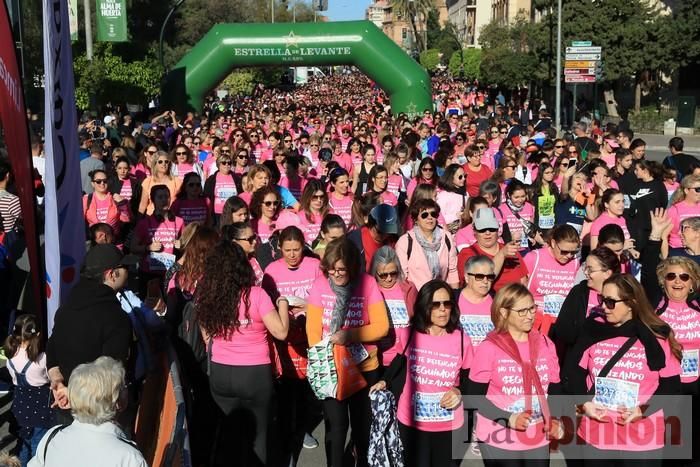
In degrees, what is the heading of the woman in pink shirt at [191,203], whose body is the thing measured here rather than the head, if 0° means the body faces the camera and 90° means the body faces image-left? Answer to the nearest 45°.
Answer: approximately 0°

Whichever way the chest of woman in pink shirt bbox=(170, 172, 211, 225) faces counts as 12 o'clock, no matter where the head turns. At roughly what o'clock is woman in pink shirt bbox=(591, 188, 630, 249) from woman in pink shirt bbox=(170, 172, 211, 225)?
woman in pink shirt bbox=(591, 188, 630, 249) is roughly at 10 o'clock from woman in pink shirt bbox=(170, 172, 211, 225).

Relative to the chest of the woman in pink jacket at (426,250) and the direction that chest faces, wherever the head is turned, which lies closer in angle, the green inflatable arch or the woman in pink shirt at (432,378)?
the woman in pink shirt

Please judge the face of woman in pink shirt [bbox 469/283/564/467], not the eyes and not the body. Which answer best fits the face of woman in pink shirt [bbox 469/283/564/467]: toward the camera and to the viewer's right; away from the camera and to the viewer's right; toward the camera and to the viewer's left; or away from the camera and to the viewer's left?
toward the camera and to the viewer's right

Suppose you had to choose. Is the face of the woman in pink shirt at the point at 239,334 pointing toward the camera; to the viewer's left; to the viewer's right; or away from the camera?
away from the camera

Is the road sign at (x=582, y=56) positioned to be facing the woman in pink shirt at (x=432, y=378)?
yes

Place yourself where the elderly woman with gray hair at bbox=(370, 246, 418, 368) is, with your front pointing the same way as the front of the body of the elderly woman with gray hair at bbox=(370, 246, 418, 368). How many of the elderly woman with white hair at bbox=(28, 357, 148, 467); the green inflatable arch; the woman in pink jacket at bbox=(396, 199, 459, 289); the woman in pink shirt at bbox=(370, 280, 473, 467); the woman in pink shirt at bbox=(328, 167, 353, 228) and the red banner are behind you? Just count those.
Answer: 3

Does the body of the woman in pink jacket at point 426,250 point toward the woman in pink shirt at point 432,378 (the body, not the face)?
yes

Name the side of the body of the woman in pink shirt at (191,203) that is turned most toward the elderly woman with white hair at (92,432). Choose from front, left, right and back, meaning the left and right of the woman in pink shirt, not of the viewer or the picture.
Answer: front
